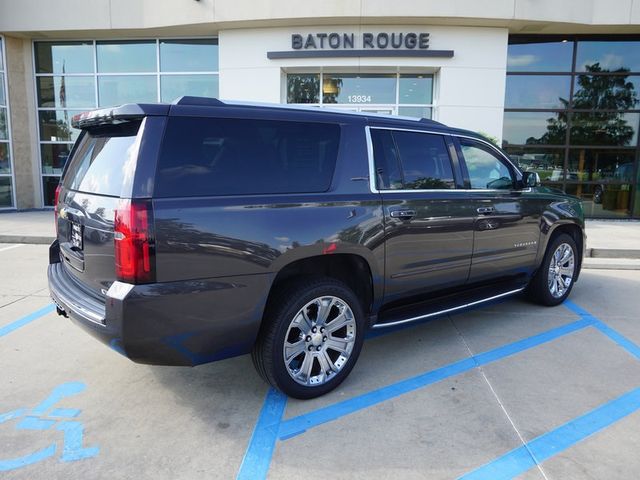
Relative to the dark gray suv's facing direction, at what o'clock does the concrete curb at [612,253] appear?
The concrete curb is roughly at 12 o'clock from the dark gray suv.

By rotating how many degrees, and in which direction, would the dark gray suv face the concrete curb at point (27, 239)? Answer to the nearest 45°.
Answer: approximately 90° to its left

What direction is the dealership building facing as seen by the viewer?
toward the camera

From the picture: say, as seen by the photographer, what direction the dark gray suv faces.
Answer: facing away from the viewer and to the right of the viewer

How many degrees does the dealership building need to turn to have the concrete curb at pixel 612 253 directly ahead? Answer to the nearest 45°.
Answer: approximately 45° to its left

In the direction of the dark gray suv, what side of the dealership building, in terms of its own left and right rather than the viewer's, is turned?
front

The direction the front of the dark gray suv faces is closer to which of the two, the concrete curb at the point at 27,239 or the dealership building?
the dealership building

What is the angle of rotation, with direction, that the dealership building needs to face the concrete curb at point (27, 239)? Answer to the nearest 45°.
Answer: approximately 45° to its right

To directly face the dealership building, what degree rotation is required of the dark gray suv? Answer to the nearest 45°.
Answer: approximately 45° to its left

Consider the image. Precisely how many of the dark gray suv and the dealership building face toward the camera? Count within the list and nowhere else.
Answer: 1
